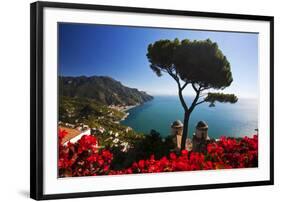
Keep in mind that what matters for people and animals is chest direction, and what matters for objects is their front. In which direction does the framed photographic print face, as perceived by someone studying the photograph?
facing the viewer and to the right of the viewer
